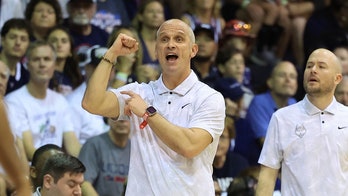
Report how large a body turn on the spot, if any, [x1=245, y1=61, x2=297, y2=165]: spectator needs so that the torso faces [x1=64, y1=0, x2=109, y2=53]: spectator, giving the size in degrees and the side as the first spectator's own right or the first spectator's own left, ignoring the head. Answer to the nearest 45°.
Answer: approximately 135° to the first spectator's own right

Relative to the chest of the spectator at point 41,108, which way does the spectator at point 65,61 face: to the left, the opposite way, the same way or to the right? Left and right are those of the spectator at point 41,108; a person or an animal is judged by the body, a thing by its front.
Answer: the same way

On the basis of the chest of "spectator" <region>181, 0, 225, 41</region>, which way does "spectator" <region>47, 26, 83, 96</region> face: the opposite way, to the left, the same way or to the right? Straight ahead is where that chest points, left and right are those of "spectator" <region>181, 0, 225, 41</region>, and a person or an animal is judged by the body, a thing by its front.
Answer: the same way

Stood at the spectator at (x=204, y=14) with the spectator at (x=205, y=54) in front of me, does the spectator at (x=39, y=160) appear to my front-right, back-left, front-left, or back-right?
front-right

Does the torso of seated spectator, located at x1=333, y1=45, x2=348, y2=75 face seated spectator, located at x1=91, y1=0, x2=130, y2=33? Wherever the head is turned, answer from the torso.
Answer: no

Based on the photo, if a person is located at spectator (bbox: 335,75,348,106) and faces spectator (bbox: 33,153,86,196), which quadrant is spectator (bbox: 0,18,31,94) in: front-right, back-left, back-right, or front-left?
front-right

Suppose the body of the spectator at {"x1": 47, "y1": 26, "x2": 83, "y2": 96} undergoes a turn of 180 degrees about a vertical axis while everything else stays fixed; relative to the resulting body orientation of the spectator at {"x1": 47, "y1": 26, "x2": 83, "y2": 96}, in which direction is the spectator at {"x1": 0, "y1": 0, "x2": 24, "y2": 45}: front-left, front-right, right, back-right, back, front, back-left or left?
front-left

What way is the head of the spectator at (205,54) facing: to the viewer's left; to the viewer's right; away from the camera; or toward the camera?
toward the camera

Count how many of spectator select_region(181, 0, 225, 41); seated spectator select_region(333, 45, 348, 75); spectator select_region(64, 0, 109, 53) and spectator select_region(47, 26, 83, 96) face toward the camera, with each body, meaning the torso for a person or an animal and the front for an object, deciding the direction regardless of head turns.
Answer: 4

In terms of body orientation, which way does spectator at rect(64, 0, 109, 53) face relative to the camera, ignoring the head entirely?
toward the camera

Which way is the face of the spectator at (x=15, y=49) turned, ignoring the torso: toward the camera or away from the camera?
toward the camera

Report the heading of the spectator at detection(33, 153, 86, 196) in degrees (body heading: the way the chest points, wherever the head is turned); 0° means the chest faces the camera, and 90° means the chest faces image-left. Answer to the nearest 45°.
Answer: approximately 315°

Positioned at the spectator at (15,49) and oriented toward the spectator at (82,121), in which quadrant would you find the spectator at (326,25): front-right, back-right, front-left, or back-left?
front-left

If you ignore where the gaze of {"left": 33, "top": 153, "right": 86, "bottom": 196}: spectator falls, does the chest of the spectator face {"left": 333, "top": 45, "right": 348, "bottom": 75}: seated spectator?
no

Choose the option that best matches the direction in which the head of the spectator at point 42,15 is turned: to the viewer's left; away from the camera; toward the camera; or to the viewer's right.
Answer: toward the camera
